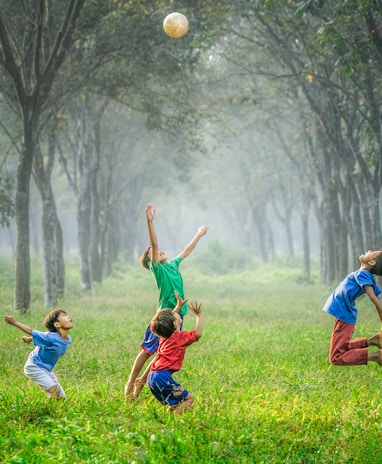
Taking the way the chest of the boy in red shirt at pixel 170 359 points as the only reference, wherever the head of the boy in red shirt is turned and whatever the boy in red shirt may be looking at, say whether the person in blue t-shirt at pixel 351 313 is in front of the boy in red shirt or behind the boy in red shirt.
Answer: in front

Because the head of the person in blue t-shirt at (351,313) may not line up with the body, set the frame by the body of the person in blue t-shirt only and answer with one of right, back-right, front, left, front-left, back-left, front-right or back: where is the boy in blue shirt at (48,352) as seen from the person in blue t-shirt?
front-left

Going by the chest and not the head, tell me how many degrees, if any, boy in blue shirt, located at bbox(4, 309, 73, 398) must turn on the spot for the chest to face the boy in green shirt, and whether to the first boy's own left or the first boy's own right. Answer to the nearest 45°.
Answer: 0° — they already face them

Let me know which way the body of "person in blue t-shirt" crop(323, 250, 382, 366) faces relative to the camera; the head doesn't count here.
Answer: to the viewer's left

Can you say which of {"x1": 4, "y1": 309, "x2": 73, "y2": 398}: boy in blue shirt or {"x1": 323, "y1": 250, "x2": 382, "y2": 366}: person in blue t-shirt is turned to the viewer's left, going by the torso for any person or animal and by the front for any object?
the person in blue t-shirt

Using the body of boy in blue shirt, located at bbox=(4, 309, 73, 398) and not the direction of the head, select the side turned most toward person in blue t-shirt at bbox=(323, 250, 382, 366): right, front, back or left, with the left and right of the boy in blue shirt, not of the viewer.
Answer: front

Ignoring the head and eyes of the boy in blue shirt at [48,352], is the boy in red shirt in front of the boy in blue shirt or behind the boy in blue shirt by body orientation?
in front

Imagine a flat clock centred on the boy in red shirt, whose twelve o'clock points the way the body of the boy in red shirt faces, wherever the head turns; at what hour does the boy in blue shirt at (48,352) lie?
The boy in blue shirt is roughly at 8 o'clock from the boy in red shirt.

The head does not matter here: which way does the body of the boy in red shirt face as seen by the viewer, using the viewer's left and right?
facing away from the viewer and to the right of the viewer

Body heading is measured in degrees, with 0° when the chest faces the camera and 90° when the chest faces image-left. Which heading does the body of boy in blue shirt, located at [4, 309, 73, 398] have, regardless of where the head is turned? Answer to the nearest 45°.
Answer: approximately 270°

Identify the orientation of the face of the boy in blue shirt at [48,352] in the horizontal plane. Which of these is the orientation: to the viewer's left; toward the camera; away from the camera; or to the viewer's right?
to the viewer's right
